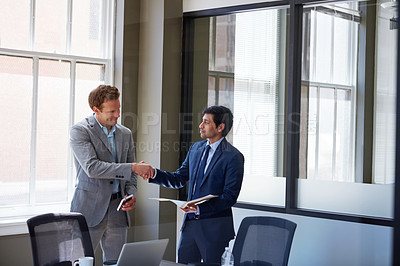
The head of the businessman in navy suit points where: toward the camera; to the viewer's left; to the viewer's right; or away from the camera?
to the viewer's left

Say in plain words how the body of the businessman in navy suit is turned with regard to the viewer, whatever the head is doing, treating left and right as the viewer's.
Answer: facing the viewer and to the left of the viewer

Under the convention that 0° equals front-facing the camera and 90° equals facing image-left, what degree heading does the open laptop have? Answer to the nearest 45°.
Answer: approximately 135°

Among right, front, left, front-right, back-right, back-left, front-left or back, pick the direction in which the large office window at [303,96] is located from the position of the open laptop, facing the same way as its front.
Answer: right

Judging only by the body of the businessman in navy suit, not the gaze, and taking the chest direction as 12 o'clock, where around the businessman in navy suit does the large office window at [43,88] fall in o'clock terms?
The large office window is roughly at 1 o'clock from the businessman in navy suit.

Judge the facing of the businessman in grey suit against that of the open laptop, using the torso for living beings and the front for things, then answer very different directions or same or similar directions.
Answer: very different directions

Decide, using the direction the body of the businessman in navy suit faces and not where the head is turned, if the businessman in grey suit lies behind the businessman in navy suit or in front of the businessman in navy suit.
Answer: in front

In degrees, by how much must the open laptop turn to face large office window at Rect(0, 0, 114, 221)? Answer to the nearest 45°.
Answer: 0° — it already faces it

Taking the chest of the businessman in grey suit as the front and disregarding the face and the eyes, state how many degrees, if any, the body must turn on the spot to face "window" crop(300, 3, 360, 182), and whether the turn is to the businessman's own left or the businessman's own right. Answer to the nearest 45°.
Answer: approximately 45° to the businessman's own left

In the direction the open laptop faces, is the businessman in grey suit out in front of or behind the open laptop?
in front

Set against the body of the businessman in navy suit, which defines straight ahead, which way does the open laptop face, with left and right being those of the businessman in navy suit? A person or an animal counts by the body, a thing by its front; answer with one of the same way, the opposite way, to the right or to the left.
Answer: to the right

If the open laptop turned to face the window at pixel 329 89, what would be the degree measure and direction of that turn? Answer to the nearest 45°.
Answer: approximately 90° to its right
